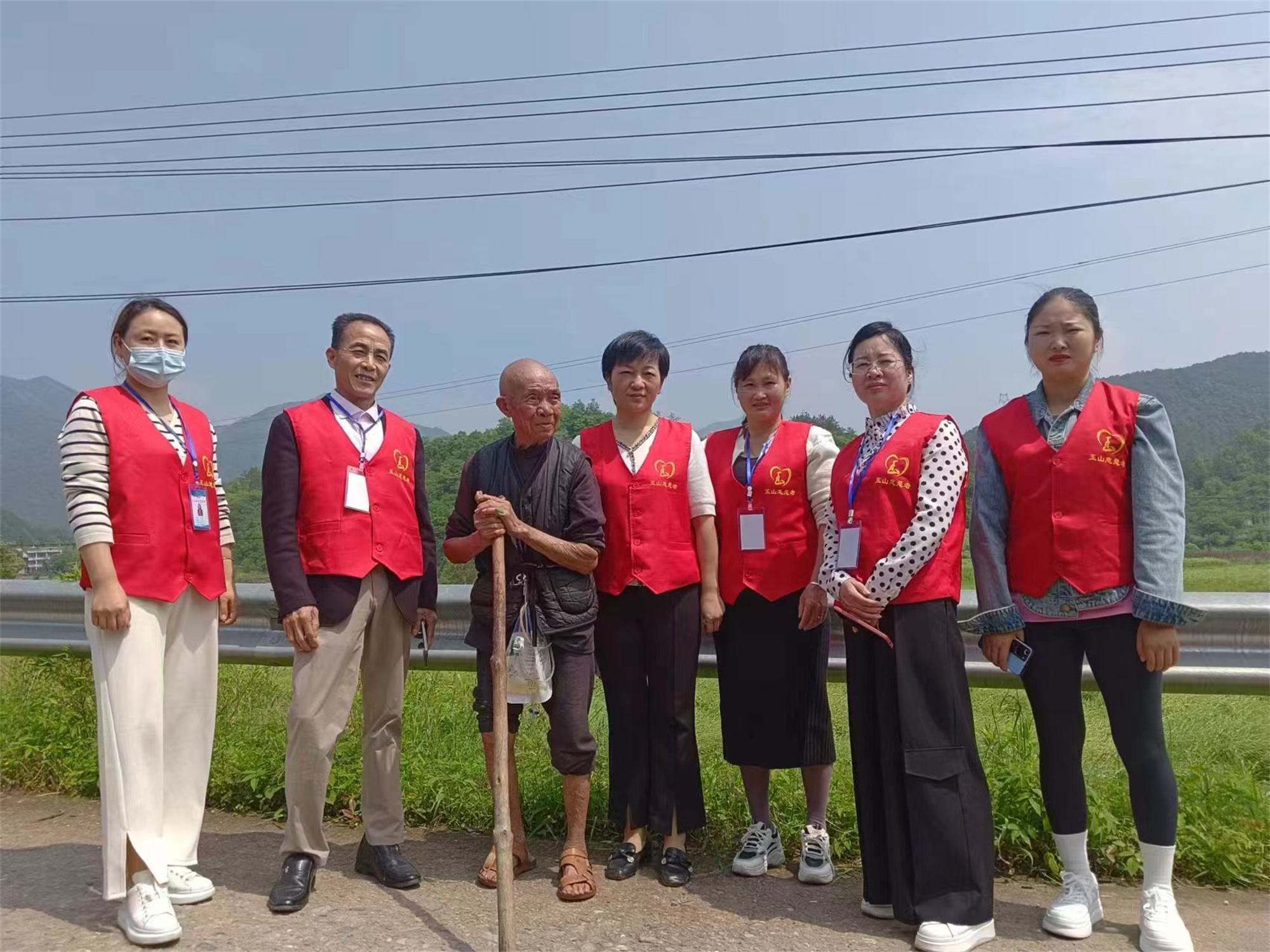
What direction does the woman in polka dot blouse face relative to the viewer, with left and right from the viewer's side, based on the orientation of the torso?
facing the viewer and to the left of the viewer

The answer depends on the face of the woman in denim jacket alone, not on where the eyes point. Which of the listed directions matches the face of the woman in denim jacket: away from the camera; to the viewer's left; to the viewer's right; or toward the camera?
toward the camera

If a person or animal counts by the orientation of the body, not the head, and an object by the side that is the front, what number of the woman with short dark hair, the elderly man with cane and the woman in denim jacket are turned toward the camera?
3

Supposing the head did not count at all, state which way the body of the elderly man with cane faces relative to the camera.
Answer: toward the camera

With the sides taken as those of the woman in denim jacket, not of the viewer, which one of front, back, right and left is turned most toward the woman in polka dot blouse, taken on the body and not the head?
right

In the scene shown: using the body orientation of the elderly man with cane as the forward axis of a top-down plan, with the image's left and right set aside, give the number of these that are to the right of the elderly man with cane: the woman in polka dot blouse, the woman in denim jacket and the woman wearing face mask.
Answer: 1

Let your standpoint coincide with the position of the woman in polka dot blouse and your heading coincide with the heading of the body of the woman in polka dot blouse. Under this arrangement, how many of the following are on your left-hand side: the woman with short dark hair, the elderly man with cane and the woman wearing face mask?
0

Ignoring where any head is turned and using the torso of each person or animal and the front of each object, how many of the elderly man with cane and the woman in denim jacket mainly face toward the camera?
2

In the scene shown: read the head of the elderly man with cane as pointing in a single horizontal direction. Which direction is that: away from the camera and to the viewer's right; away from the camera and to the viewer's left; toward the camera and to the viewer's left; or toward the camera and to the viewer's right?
toward the camera and to the viewer's right

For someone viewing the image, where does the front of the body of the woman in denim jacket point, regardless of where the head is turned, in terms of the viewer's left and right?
facing the viewer

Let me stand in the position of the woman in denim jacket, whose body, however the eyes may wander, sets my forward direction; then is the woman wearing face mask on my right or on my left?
on my right

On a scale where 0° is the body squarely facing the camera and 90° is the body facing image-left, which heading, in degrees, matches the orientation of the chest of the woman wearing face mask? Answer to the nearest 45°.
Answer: approximately 315°

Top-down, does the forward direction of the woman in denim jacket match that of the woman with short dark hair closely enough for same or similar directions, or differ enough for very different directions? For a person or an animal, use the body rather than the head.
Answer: same or similar directions

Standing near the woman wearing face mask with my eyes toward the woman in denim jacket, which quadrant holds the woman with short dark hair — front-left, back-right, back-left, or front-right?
front-left

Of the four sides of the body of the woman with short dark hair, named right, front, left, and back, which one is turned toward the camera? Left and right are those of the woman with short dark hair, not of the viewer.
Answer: front

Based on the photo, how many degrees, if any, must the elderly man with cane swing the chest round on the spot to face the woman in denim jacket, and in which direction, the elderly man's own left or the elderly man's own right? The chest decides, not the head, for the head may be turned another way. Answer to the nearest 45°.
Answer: approximately 90° to the elderly man's own left

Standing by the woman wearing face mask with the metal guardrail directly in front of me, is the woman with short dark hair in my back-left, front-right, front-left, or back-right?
front-right

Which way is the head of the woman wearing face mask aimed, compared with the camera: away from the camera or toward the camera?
toward the camera

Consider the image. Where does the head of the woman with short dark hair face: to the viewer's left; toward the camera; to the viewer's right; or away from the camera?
toward the camera

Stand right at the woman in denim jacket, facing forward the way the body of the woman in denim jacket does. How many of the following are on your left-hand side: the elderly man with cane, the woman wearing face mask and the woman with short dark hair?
0
